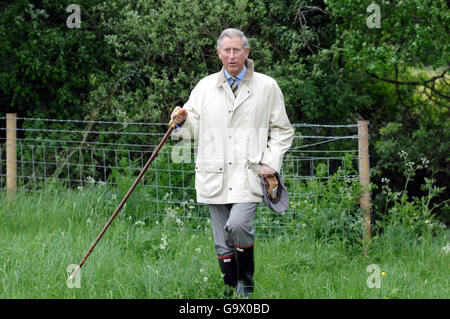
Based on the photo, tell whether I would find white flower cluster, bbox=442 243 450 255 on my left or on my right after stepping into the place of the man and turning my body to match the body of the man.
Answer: on my left

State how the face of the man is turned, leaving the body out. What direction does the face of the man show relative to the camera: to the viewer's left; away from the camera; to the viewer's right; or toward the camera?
toward the camera

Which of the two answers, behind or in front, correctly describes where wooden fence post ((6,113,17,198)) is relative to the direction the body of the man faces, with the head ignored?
behind

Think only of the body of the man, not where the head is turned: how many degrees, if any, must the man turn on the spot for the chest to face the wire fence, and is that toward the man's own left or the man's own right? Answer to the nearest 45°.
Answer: approximately 180°

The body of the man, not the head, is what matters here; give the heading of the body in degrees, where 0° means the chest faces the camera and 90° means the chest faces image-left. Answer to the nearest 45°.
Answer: approximately 0°

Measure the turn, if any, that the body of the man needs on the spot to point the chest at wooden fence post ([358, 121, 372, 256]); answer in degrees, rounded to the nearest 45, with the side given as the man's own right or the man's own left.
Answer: approximately 135° to the man's own left
